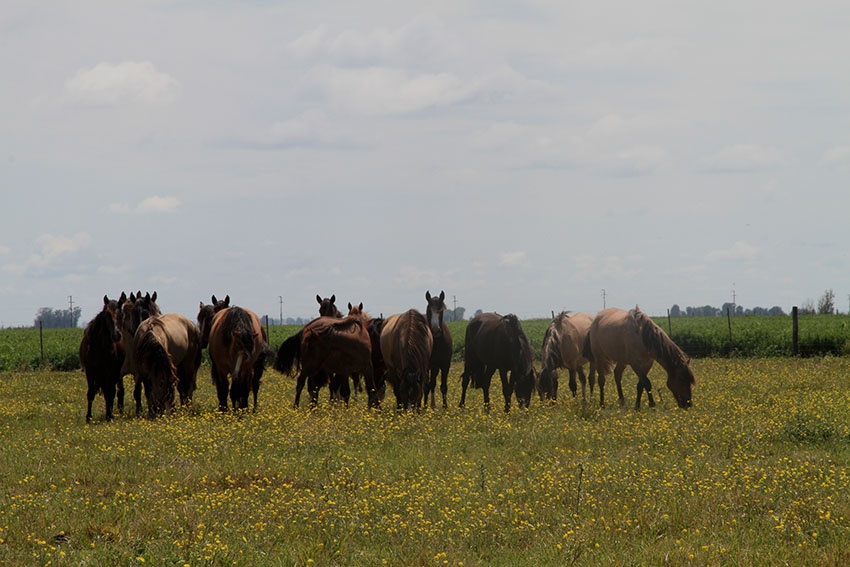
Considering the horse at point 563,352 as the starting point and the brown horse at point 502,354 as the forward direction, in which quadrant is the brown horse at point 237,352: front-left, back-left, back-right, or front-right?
front-right

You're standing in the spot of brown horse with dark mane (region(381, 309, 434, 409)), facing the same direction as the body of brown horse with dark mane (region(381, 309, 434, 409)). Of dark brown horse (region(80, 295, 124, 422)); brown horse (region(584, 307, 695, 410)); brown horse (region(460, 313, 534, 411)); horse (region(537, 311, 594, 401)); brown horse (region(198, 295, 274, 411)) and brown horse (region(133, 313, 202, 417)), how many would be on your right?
3

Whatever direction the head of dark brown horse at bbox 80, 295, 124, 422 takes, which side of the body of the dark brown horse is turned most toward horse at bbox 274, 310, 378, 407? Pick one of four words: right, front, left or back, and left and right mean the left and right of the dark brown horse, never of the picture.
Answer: left

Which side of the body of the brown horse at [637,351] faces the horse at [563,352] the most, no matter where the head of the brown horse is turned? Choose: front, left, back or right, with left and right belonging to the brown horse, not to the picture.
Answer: back

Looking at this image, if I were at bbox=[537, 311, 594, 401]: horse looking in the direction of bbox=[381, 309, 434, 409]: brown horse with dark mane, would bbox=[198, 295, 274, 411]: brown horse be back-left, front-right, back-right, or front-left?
front-right

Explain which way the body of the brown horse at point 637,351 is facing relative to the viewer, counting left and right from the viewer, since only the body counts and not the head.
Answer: facing the viewer and to the right of the viewer

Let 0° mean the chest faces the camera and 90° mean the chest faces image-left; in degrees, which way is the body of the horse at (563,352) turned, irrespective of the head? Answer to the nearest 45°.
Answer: approximately 45°

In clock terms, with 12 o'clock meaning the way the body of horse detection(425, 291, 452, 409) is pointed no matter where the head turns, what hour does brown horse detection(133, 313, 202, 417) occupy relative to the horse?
The brown horse is roughly at 2 o'clock from the horse.

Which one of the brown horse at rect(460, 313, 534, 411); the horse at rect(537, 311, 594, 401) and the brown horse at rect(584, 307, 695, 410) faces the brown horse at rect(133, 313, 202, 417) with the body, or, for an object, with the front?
the horse

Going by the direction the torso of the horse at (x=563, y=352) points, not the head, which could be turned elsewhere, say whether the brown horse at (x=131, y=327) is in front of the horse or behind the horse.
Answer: in front
